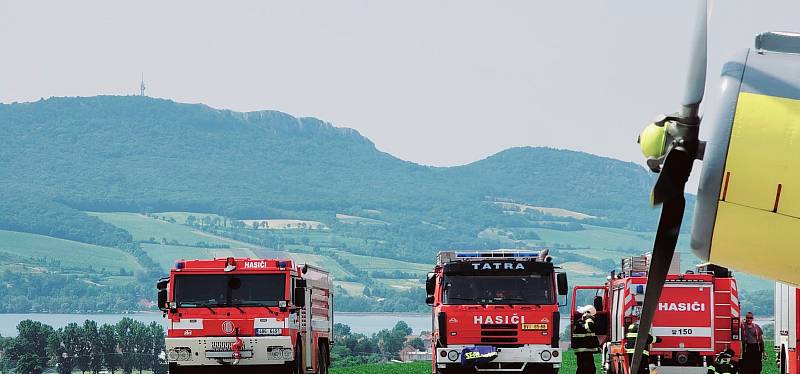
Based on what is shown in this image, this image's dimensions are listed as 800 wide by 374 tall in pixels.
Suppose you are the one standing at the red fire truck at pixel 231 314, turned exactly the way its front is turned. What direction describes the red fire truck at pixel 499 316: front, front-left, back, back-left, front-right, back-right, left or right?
left

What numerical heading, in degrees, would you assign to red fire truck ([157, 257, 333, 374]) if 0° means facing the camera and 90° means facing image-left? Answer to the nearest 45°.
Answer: approximately 0°

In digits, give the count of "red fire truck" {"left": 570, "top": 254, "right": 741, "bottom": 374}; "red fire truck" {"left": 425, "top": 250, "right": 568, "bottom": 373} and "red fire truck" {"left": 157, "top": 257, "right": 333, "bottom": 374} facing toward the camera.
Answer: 2

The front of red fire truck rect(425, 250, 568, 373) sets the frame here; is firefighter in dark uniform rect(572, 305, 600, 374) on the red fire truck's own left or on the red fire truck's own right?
on the red fire truck's own left

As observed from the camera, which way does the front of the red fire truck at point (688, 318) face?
facing away from the viewer

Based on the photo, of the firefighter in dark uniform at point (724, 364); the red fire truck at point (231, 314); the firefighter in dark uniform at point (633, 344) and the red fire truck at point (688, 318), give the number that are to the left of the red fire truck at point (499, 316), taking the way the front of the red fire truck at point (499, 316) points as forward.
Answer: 3

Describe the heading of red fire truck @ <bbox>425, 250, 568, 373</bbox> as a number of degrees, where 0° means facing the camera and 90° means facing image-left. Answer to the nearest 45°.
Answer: approximately 0°

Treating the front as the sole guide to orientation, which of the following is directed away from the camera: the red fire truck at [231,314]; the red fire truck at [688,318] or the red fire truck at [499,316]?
the red fire truck at [688,318]

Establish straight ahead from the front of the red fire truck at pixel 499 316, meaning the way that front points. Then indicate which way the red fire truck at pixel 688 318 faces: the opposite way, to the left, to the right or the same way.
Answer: the opposite way

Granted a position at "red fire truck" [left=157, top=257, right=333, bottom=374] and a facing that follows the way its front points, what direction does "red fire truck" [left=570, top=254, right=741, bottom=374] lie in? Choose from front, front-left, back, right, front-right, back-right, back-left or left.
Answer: left

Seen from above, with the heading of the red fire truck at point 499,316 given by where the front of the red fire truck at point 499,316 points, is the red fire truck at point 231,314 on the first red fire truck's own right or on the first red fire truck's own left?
on the first red fire truck's own right

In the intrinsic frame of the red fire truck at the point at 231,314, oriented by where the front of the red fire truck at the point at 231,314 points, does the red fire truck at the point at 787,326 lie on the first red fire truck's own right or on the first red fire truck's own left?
on the first red fire truck's own left

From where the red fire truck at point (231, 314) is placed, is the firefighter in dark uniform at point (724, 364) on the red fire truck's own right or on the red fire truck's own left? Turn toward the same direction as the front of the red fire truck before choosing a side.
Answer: on the red fire truck's own left
